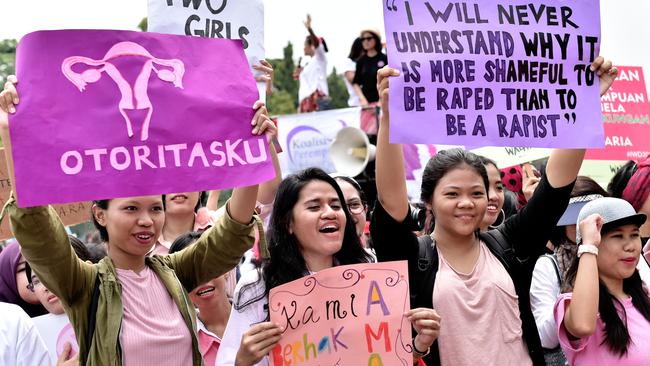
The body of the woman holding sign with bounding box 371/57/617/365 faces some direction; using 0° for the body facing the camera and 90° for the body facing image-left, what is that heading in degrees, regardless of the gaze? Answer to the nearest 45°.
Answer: approximately 0°

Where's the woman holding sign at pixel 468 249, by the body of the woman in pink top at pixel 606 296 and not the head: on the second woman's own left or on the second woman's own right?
on the second woman's own right

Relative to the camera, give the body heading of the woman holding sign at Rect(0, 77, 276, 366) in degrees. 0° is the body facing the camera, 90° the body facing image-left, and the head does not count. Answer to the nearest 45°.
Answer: approximately 315°

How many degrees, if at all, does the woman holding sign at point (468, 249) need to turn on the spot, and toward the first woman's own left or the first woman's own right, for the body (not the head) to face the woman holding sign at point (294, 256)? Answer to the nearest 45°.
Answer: approximately 90° to the first woman's own right

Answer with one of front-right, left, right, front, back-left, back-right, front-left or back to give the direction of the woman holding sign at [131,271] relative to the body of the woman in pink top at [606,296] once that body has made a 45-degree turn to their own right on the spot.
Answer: front-right

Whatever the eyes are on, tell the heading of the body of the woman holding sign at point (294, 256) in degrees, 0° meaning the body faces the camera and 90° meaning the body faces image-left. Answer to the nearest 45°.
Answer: approximately 315°

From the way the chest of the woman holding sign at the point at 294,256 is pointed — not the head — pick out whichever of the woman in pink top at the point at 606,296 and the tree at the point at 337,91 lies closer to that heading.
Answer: the woman in pink top

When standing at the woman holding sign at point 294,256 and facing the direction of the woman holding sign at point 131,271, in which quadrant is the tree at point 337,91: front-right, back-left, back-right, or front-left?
back-right

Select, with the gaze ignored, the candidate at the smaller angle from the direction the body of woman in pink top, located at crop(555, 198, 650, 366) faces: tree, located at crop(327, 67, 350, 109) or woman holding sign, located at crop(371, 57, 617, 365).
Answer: the woman holding sign

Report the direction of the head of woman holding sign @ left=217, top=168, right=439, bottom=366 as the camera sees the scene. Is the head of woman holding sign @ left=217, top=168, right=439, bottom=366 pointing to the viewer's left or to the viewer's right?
to the viewer's right

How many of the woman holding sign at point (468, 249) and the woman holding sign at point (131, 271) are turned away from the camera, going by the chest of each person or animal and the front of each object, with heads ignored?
0
